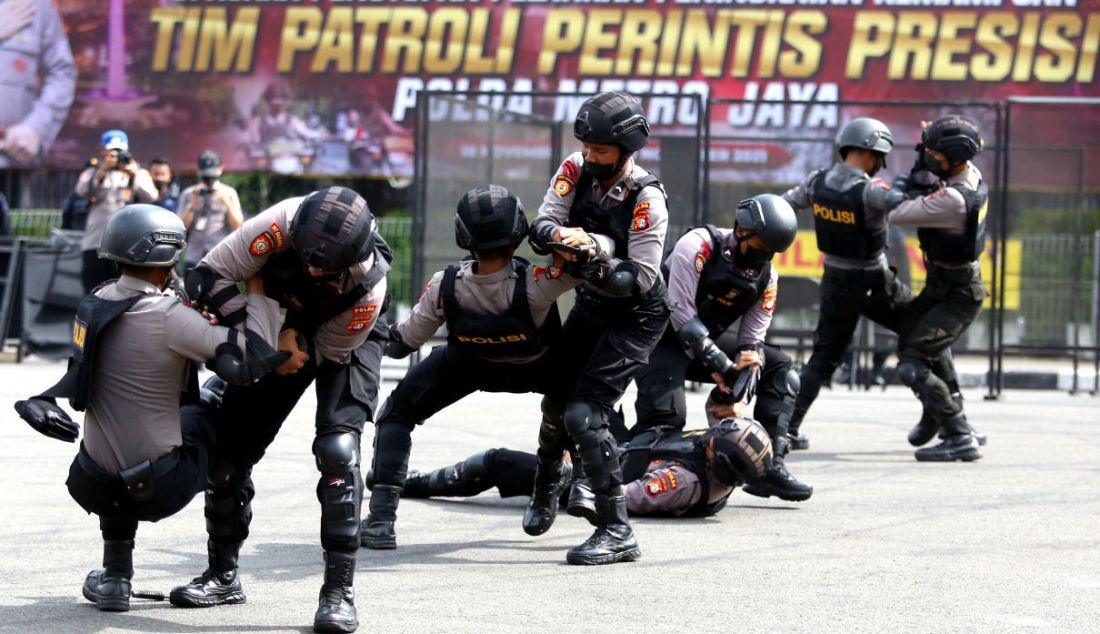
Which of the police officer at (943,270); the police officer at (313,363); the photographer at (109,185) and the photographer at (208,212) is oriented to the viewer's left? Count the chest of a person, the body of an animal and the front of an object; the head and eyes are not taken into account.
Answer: the police officer at (943,270)

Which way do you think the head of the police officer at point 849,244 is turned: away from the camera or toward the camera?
away from the camera

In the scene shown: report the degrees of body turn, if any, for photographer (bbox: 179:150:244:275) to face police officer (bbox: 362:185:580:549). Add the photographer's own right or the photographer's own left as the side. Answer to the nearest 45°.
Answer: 0° — they already face them

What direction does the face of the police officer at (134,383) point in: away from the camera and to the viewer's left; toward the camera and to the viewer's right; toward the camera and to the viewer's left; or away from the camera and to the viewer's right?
away from the camera and to the viewer's right

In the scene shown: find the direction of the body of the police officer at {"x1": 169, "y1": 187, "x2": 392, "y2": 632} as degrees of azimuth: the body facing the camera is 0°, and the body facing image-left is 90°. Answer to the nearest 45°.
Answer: approximately 0°

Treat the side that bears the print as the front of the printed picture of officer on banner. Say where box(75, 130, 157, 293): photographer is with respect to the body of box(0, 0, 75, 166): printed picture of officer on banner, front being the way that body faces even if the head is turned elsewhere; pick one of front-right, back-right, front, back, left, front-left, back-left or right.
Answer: front

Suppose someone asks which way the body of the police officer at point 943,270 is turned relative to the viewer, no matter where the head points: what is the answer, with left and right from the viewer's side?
facing to the left of the viewer

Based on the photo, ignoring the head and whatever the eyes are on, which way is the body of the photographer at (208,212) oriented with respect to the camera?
toward the camera

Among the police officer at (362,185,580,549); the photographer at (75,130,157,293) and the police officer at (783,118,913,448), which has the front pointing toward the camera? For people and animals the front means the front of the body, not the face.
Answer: the photographer
